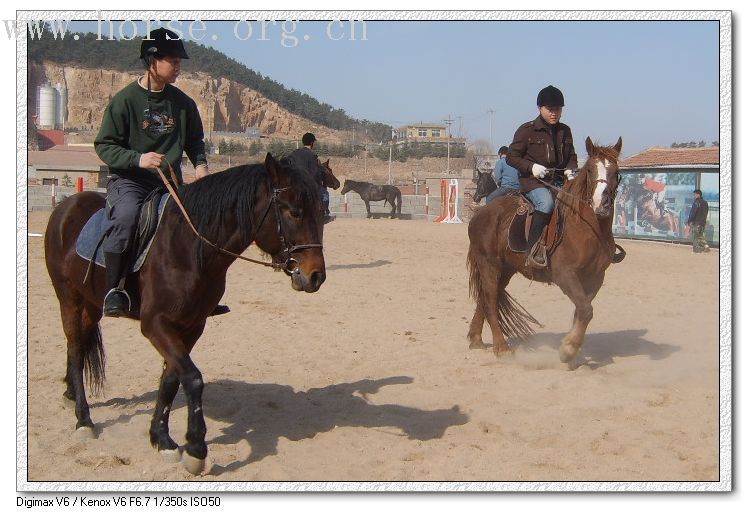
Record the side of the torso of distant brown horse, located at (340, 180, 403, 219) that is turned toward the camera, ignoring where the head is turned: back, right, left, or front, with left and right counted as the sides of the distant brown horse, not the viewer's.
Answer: left

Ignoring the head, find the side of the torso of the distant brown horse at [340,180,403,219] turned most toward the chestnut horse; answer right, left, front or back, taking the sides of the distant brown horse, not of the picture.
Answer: left

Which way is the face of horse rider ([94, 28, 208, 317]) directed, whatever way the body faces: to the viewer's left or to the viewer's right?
to the viewer's right
